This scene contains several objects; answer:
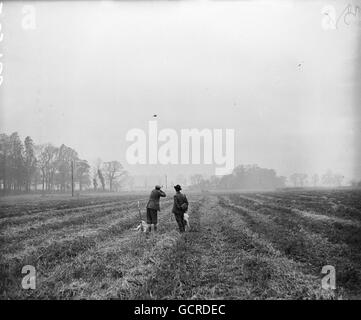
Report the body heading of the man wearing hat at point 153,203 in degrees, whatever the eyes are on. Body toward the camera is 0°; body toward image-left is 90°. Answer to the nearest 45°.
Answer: approximately 225°
